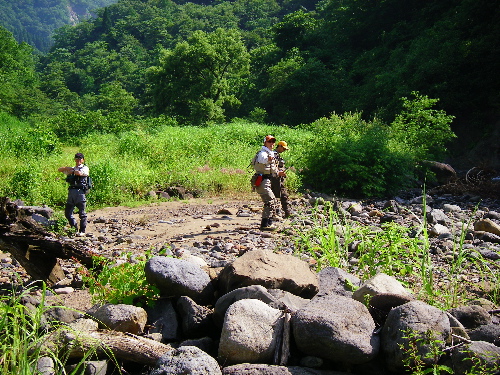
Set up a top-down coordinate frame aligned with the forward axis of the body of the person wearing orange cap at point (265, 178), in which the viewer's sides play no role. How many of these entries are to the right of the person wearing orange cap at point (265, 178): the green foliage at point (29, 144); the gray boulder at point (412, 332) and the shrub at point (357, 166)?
1

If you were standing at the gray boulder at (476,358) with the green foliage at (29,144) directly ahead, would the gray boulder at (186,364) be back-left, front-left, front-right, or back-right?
front-left
